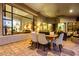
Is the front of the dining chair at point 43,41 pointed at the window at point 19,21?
no

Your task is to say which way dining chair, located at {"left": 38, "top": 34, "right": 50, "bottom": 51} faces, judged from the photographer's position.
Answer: facing away from the viewer and to the right of the viewer
